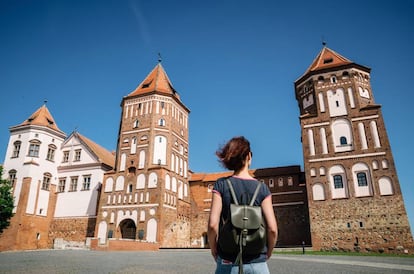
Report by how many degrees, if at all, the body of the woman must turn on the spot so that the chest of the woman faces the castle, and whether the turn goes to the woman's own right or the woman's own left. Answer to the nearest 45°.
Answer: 0° — they already face it

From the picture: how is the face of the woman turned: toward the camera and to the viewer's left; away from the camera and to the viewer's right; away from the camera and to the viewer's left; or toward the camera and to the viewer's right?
away from the camera and to the viewer's right

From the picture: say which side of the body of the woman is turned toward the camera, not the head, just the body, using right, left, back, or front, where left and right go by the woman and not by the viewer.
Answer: back

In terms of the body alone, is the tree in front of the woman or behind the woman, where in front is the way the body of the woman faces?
in front
